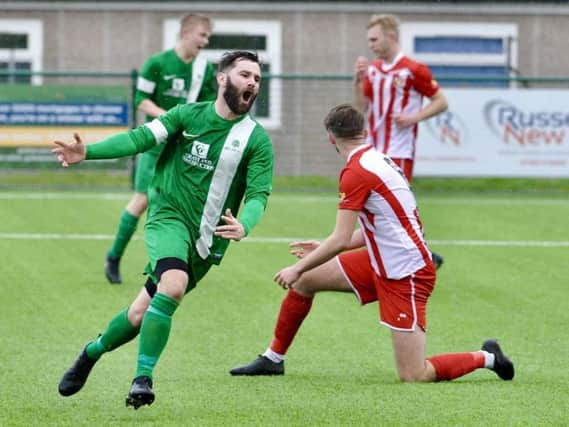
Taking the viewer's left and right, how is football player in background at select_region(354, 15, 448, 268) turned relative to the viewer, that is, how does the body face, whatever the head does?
facing the viewer and to the left of the viewer

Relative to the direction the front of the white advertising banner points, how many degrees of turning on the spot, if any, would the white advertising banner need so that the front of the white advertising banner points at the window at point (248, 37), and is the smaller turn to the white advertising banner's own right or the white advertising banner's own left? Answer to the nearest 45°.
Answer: approximately 135° to the white advertising banner's own right

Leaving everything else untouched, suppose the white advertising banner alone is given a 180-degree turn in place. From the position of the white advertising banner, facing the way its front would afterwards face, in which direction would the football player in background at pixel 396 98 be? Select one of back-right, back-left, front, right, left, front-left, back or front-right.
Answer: back

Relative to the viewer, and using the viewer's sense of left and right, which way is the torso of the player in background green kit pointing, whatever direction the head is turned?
facing the viewer and to the right of the viewer

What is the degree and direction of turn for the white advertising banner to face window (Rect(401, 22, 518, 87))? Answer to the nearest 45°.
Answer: approximately 180°

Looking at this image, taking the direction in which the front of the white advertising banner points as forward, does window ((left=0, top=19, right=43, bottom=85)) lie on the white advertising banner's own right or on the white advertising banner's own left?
on the white advertising banner's own right

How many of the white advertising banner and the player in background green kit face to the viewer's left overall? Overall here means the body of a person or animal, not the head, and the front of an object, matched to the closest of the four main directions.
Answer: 0

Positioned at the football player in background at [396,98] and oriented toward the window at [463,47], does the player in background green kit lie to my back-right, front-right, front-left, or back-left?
back-left

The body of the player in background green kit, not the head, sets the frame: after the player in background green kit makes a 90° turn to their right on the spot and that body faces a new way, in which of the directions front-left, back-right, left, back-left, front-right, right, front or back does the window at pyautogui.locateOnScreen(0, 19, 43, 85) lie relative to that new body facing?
back-right

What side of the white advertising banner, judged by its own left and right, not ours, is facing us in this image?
front

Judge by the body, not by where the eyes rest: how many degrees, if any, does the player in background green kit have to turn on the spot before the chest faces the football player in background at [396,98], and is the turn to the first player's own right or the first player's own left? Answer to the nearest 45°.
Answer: approximately 45° to the first player's own left

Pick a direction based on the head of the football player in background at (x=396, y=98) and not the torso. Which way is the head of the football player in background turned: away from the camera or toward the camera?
toward the camera
